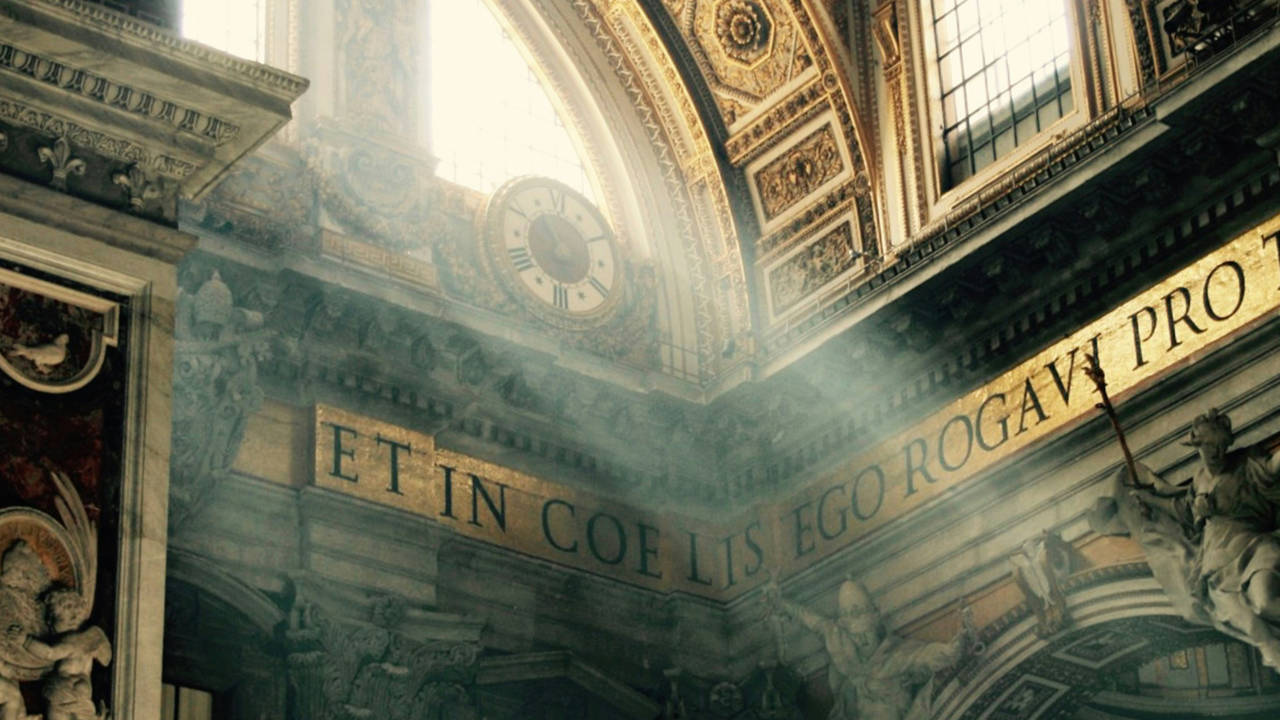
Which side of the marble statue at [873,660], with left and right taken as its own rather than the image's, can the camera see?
front

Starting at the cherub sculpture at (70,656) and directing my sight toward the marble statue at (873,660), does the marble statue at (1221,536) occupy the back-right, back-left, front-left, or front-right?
front-right

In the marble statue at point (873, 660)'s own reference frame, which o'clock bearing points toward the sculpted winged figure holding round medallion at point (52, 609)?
The sculpted winged figure holding round medallion is roughly at 1 o'clock from the marble statue.

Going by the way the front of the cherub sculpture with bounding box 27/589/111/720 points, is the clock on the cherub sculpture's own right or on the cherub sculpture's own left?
on the cherub sculpture's own left

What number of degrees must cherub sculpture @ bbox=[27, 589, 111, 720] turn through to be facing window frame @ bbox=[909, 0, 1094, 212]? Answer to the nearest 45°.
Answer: approximately 90° to its left

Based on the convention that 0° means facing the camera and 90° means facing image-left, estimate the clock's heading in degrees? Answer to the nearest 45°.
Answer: approximately 315°

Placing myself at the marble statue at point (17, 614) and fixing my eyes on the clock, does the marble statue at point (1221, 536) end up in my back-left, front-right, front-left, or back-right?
front-right

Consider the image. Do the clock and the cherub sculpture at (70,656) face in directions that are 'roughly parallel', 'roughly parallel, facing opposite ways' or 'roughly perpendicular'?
roughly parallel

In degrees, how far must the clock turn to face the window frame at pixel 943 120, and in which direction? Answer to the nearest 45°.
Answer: approximately 45° to its left

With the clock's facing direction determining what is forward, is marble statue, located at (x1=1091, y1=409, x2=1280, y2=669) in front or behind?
in front

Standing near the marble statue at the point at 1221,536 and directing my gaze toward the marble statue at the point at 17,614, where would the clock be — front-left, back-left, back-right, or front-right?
front-right

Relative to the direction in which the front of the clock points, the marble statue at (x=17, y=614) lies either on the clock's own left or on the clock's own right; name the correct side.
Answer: on the clock's own right

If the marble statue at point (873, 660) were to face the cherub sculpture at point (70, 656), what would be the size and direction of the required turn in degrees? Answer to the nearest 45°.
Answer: approximately 45° to its right

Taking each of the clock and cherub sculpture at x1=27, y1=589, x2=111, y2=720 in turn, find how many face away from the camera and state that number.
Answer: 0
